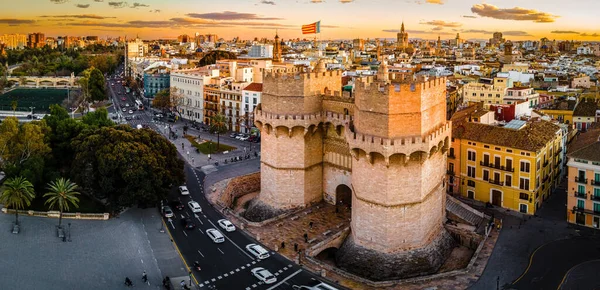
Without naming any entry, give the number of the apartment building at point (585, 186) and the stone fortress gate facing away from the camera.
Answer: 0

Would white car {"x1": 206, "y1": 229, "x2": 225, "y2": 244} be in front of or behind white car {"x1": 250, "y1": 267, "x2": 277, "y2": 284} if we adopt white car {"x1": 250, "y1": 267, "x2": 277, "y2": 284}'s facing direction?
in front

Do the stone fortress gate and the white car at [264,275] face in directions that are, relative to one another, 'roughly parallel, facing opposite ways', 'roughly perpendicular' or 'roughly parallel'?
roughly perpendicular

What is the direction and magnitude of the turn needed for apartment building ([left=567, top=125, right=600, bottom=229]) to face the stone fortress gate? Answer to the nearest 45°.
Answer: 0° — it already faces it

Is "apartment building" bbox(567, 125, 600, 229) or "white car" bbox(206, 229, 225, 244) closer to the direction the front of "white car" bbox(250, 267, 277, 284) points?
the white car

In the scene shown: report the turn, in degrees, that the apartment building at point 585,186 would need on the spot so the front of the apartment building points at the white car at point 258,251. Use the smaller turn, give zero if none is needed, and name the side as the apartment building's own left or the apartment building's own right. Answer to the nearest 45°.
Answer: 0° — it already faces it

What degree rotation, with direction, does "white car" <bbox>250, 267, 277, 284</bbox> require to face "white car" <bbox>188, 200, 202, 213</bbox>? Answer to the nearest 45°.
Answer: approximately 45° to its right

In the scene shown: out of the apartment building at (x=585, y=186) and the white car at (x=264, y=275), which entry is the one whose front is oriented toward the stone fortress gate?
the apartment building

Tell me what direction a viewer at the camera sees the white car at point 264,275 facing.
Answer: facing away from the viewer and to the left of the viewer

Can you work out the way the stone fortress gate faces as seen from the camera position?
facing the viewer and to the left of the viewer

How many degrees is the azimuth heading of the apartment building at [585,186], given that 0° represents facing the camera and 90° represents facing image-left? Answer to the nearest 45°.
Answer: approximately 45°
